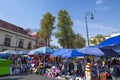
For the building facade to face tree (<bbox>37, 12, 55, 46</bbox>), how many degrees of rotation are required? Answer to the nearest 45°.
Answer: approximately 90° to its left

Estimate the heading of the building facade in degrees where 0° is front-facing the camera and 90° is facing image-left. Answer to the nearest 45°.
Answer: approximately 315°

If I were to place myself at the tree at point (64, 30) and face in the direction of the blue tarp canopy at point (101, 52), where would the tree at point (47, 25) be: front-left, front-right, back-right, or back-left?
back-right

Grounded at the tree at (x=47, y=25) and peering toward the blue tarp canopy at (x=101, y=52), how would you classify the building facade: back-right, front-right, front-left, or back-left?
front-right
